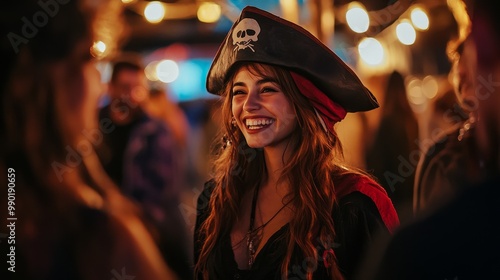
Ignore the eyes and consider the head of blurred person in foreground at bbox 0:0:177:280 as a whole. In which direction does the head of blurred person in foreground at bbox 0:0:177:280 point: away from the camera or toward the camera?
away from the camera

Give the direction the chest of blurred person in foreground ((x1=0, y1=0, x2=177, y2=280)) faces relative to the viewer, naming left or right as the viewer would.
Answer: facing away from the viewer and to the right of the viewer

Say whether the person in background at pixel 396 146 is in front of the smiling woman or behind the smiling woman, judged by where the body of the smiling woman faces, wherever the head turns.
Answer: behind

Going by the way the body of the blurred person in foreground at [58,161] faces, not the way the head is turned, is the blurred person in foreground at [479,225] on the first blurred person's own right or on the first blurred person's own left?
on the first blurred person's own right

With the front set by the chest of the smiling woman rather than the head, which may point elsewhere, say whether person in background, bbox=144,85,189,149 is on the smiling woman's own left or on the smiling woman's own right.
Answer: on the smiling woman's own right

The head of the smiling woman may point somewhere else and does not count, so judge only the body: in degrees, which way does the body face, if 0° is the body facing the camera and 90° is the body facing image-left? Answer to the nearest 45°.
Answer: approximately 45°

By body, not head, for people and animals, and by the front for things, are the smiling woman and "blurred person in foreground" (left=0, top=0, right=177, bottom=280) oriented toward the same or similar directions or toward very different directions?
very different directions
